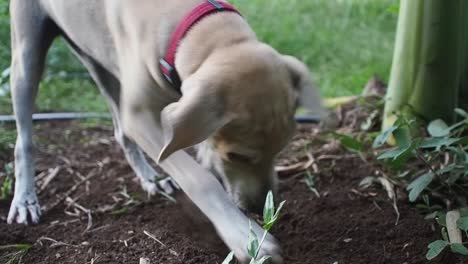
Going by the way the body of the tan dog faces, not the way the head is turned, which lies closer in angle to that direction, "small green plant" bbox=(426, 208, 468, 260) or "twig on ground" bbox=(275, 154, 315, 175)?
the small green plant

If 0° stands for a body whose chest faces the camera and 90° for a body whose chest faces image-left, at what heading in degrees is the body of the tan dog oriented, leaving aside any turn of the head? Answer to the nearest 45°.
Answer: approximately 315°

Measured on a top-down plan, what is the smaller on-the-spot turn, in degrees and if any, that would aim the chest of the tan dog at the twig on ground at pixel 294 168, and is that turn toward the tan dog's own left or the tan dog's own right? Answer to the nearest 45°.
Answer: approximately 90° to the tan dog's own left

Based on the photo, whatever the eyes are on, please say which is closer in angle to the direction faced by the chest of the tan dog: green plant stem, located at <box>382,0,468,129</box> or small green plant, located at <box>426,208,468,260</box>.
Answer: the small green plant
